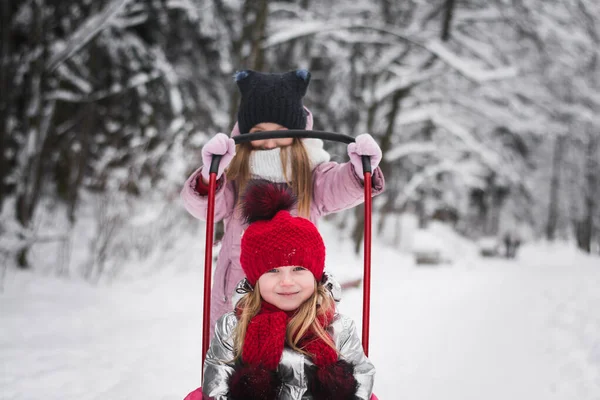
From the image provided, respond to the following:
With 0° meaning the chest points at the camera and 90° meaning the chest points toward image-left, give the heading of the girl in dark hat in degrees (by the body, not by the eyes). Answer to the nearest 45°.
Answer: approximately 0°

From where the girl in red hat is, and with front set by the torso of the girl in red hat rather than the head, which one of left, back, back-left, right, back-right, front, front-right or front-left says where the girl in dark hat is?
back

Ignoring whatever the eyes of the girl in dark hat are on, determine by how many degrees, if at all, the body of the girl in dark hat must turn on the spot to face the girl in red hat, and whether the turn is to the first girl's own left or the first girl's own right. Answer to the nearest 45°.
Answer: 0° — they already face them

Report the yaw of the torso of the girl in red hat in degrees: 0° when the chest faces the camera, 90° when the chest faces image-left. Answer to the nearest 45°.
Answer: approximately 0°

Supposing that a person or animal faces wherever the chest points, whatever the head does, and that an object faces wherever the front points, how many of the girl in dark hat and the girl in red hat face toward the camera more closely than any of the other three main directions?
2
